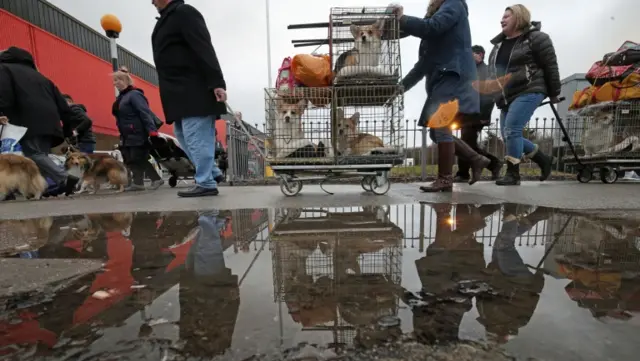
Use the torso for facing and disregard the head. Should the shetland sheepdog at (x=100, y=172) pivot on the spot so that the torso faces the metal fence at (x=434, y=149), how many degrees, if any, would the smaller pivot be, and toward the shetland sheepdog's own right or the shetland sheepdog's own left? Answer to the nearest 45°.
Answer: approximately 180°

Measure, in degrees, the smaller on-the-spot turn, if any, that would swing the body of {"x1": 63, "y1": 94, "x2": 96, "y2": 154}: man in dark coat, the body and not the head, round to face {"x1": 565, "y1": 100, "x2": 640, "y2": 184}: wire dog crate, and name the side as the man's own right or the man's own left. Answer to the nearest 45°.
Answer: approximately 135° to the man's own left

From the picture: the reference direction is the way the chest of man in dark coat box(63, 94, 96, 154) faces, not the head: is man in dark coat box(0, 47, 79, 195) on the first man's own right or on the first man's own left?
on the first man's own left

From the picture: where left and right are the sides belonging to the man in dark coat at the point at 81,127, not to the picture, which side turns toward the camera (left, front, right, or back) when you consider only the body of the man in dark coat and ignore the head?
left

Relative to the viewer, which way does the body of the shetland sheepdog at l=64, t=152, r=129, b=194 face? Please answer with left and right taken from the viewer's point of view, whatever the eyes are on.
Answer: facing to the left of the viewer

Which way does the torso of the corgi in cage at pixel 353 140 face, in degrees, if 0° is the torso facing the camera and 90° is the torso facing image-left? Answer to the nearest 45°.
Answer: approximately 45°

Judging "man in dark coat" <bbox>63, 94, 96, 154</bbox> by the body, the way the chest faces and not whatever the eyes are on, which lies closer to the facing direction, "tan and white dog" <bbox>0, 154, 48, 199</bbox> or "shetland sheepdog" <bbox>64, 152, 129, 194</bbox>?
the tan and white dog

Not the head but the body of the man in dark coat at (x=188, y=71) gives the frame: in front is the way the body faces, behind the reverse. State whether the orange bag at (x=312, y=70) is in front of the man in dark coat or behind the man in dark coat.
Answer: behind

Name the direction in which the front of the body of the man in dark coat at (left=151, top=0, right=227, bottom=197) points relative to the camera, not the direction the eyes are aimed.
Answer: to the viewer's left
